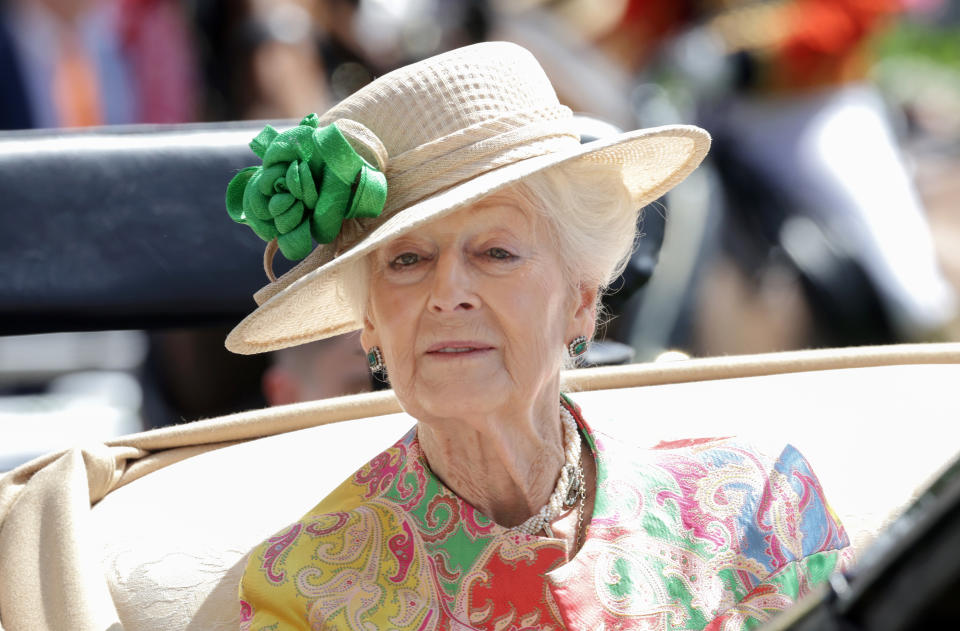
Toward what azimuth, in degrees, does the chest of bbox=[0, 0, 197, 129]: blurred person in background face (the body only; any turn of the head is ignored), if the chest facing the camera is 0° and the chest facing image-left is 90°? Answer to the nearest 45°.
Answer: approximately 0°

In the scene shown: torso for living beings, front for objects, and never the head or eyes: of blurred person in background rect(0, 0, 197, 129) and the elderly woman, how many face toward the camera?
2

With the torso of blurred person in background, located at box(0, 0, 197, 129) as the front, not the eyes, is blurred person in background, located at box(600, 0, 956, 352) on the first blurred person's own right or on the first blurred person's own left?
on the first blurred person's own left

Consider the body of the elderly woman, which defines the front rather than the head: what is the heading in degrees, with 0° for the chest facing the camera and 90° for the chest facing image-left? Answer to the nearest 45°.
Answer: approximately 0°
